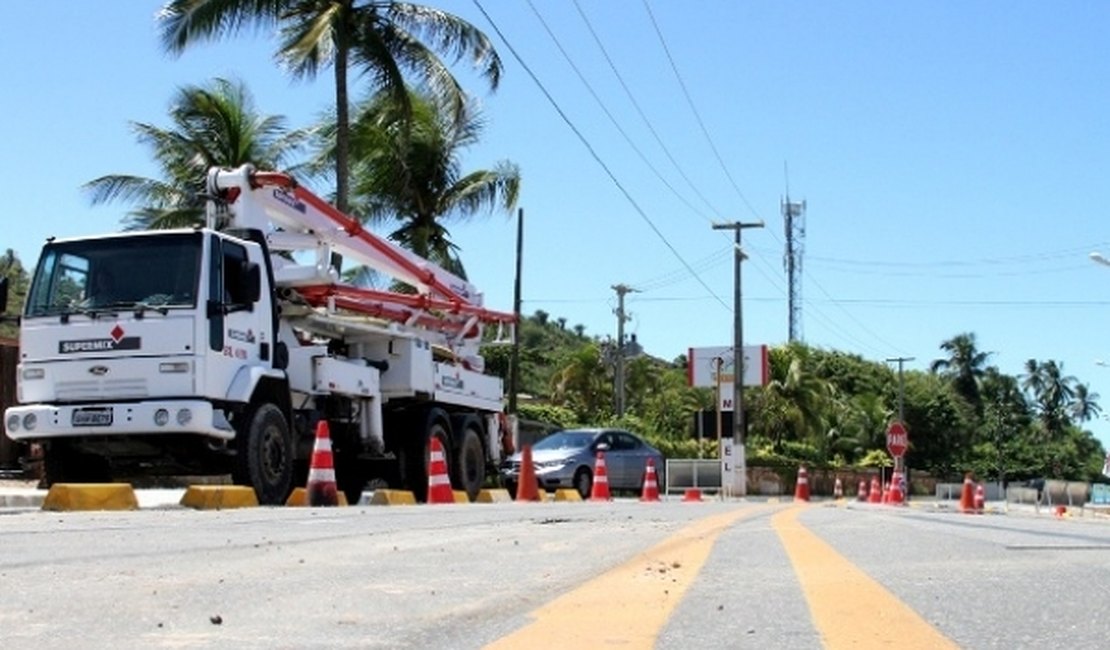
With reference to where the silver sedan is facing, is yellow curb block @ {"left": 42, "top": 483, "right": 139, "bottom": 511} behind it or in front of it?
in front

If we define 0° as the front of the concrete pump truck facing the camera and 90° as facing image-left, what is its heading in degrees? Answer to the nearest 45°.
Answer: approximately 45°

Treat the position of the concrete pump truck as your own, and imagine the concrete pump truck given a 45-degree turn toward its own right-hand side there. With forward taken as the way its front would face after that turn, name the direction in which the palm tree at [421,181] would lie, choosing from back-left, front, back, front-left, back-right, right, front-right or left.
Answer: right

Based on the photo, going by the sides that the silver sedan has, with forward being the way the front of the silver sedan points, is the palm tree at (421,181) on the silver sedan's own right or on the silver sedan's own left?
on the silver sedan's own right

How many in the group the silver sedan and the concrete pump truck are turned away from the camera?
0

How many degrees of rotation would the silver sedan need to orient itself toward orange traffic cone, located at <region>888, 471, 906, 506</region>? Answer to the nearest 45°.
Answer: approximately 180°

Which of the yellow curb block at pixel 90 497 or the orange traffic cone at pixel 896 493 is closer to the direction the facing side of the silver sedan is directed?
the yellow curb block

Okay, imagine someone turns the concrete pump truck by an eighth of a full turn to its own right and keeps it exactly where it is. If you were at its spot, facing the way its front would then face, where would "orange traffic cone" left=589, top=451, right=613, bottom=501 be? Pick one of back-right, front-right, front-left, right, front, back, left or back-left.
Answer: back-right

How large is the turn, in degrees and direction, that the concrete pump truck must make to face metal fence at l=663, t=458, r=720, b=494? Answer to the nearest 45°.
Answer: approximately 180°

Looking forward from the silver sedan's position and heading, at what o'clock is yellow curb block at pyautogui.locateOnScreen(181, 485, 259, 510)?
The yellow curb block is roughly at 11 o'clock from the silver sedan.

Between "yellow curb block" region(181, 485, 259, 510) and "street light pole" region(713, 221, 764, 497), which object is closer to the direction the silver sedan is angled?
the yellow curb block

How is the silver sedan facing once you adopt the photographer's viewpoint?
facing the viewer and to the left of the viewer

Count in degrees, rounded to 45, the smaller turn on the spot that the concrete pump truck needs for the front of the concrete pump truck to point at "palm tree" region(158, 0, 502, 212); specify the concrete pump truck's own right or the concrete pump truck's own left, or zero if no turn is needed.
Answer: approximately 135° to the concrete pump truck's own right
